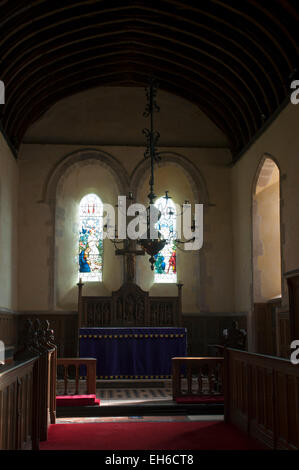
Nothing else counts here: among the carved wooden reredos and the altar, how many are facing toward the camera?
2

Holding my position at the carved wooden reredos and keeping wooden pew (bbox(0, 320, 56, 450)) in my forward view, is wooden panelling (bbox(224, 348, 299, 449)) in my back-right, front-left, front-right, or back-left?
front-left

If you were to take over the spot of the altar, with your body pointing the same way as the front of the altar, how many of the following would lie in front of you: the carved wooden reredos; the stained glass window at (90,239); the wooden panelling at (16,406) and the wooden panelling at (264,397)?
2

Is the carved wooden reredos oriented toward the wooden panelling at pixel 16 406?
yes

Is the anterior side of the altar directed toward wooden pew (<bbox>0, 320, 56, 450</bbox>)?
yes

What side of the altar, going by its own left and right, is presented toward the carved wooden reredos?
back

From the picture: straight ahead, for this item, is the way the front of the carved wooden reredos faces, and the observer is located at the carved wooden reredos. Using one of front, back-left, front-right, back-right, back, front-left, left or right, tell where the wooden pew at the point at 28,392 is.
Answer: front

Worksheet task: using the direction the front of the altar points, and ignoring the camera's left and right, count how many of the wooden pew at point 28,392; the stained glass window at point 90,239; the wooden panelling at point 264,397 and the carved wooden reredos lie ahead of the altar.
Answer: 2

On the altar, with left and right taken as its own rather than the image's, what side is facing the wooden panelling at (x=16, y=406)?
front

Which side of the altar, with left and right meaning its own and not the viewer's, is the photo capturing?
front

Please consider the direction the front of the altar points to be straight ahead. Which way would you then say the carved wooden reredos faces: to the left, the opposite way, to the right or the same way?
the same way

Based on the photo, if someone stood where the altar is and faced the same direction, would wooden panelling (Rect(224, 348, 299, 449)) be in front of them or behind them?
in front

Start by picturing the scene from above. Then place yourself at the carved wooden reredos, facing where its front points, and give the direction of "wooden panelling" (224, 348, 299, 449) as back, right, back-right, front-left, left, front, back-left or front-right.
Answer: front

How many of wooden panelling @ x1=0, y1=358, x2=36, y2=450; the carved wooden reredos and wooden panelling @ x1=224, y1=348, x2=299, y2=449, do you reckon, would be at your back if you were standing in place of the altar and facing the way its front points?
1
